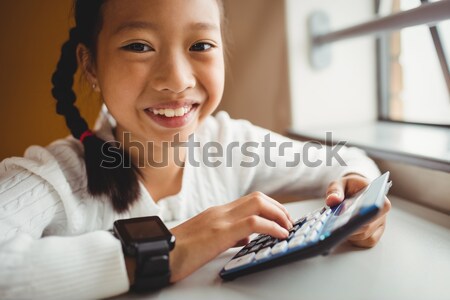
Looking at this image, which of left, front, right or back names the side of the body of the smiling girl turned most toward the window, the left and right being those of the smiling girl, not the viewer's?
left

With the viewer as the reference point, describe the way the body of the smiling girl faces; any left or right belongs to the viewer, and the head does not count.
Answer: facing the viewer and to the right of the viewer
